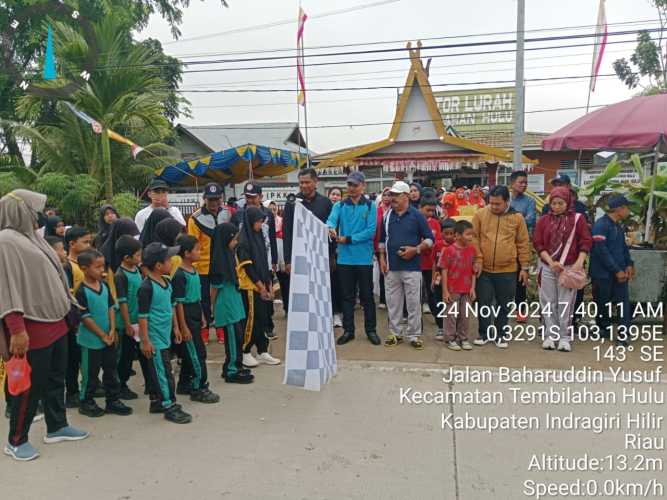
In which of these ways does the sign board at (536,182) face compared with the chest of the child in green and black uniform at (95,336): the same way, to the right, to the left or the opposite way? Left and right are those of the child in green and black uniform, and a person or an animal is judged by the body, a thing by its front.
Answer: to the right

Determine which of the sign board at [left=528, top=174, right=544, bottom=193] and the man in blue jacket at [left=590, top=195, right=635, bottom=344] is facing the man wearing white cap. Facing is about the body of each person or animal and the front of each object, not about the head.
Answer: the sign board

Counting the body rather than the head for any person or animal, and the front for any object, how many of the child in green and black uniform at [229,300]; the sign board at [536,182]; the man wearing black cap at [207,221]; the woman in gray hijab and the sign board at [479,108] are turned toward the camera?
3

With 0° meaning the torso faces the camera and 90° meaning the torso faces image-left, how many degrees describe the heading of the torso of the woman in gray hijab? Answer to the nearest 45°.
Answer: approximately 270°

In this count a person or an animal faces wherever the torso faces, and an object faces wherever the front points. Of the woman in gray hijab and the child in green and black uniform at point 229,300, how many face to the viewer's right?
2

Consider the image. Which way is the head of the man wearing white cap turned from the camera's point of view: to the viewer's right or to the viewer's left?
to the viewer's left

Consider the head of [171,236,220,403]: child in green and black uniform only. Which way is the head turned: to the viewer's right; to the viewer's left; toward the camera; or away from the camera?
to the viewer's right

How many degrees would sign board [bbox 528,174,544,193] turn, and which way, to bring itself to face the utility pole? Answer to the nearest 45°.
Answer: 0° — it already faces it

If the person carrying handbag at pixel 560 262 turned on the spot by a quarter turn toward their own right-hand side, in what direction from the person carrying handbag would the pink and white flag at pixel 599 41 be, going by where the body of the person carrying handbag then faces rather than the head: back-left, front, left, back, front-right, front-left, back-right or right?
right

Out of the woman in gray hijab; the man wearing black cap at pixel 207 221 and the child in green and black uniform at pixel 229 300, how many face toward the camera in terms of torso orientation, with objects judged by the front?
1

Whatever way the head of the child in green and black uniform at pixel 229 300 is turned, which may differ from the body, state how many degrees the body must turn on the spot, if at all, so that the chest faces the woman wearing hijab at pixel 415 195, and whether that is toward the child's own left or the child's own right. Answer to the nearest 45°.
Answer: approximately 45° to the child's own left

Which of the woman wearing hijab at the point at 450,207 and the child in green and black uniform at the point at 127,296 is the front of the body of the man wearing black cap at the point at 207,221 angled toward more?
the child in green and black uniform

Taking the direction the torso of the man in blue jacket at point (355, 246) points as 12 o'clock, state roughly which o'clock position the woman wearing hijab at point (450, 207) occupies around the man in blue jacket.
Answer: The woman wearing hijab is roughly at 7 o'clock from the man in blue jacket.
